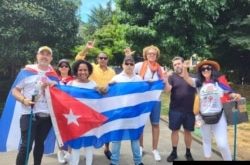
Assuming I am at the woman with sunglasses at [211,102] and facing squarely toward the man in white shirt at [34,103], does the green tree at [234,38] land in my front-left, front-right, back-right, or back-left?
back-right

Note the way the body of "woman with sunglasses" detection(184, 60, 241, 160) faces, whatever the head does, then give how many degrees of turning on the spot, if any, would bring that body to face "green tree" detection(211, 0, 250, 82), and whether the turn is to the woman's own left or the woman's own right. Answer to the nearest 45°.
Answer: approximately 180°

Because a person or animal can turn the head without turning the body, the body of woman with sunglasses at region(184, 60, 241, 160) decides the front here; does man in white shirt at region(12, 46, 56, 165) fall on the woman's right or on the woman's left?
on the woman's right

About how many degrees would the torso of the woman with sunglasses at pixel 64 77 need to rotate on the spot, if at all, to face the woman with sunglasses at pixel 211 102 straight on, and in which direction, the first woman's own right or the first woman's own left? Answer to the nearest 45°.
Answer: approximately 45° to the first woman's own left

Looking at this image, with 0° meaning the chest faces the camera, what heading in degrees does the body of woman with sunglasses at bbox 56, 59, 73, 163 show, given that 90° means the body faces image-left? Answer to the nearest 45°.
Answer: approximately 0°

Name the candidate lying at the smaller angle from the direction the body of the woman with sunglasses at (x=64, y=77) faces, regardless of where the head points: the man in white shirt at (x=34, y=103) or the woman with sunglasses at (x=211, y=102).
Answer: the man in white shirt

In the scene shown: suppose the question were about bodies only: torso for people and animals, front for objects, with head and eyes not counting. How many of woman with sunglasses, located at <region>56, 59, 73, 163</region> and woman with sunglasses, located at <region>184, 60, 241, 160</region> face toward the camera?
2

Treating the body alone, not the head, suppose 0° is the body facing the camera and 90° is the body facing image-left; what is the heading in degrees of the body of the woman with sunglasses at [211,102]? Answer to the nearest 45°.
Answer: approximately 0°

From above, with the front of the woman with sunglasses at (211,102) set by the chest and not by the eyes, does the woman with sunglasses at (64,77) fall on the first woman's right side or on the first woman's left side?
on the first woman's right side
